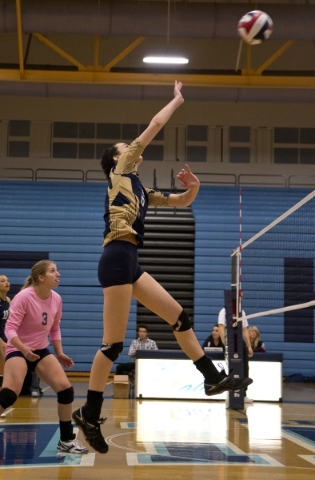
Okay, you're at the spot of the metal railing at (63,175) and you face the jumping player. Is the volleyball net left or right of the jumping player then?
left

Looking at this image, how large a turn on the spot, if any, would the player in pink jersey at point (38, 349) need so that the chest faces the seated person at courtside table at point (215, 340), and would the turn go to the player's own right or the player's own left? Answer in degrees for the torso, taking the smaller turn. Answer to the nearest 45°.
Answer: approximately 90° to the player's own left

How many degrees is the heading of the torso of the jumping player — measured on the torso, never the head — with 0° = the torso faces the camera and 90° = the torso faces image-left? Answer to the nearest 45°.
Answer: approximately 270°

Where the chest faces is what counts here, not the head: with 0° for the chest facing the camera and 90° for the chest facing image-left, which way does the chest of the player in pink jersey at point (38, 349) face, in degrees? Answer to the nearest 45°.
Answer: approximately 315°

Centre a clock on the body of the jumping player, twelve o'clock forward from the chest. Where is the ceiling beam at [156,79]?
The ceiling beam is roughly at 9 o'clock from the jumping player.

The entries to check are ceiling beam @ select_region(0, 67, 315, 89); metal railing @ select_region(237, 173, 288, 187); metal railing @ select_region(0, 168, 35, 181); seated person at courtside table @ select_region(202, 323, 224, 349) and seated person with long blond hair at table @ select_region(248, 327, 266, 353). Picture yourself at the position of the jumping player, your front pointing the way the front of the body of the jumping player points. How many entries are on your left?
5

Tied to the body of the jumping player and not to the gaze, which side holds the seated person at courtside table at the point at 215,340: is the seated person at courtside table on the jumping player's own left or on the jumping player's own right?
on the jumping player's own left

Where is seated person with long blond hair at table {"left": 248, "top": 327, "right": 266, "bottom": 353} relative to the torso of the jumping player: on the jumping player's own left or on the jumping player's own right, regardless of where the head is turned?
on the jumping player's own left

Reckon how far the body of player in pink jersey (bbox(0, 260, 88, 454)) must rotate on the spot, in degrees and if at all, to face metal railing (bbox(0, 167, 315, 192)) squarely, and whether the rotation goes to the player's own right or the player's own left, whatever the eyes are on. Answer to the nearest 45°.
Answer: approximately 135° to the player's own left

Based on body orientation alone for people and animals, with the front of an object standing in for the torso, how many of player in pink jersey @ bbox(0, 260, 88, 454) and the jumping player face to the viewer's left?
0
